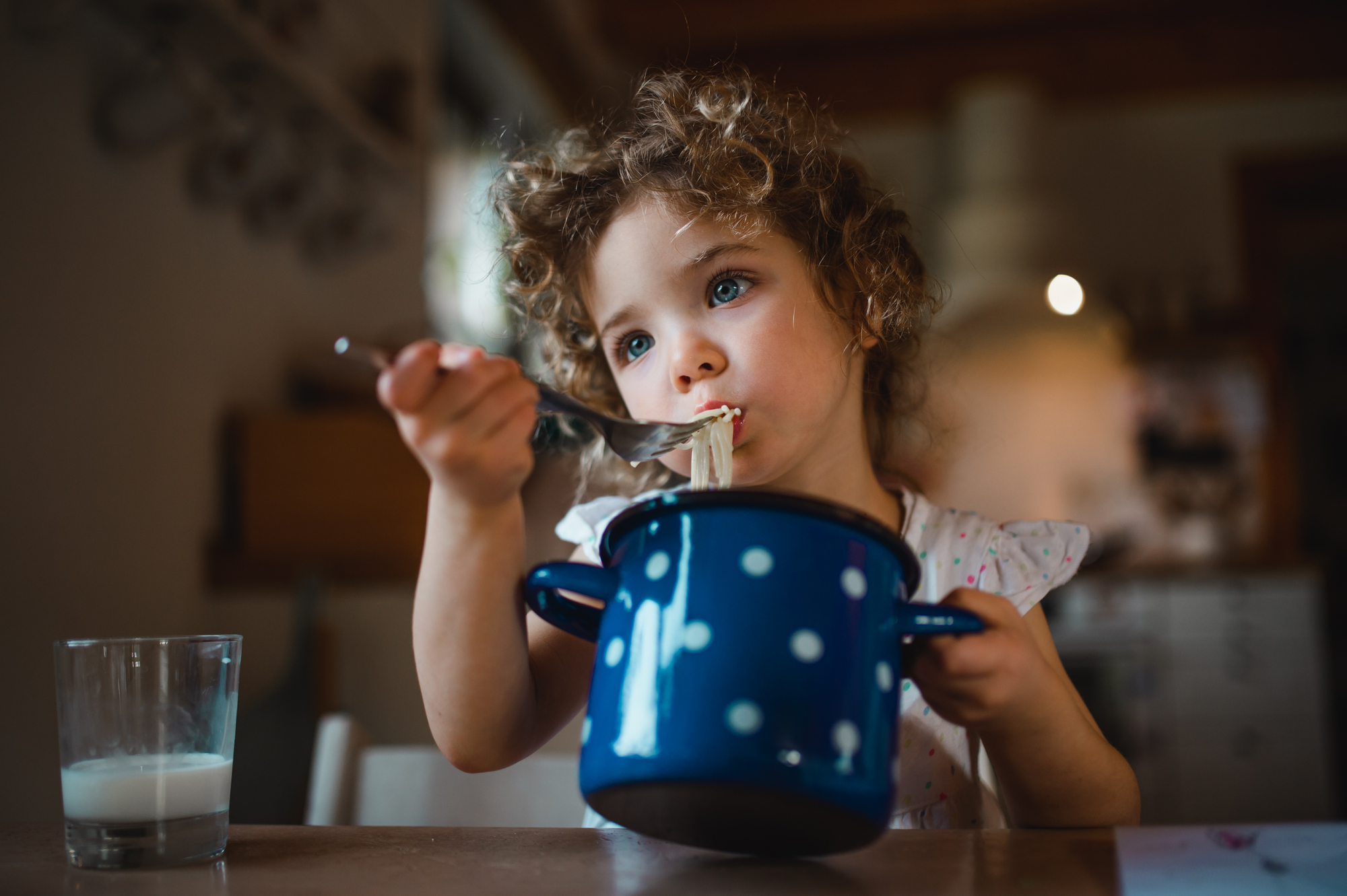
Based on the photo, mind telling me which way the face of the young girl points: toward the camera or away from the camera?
toward the camera

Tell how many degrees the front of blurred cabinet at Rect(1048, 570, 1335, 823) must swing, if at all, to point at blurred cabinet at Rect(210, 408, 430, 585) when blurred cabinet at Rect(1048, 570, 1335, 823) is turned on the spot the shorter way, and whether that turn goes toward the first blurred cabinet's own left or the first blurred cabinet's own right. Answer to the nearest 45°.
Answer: approximately 45° to the first blurred cabinet's own right

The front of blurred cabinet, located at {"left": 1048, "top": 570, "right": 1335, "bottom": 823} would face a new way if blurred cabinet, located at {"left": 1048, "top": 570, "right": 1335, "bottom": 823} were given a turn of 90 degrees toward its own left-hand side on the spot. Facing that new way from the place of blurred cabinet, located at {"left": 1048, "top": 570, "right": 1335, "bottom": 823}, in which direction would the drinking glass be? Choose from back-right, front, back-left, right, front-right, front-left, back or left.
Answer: right

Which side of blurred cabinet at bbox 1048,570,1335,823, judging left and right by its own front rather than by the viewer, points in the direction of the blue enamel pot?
front

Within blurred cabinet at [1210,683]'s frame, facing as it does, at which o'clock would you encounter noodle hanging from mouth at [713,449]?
The noodle hanging from mouth is roughly at 12 o'clock from the blurred cabinet.

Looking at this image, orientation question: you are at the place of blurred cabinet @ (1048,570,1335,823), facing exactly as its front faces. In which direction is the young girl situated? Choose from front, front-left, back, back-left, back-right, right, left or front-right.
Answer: front

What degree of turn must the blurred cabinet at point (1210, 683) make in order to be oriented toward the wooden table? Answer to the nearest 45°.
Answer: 0° — it already faces it

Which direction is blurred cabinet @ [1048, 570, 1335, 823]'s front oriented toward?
toward the camera
